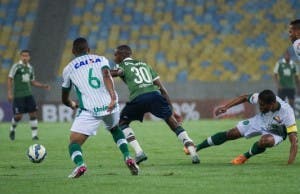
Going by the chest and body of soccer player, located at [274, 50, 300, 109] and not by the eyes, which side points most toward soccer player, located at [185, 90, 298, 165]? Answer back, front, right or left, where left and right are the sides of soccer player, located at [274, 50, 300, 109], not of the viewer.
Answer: front

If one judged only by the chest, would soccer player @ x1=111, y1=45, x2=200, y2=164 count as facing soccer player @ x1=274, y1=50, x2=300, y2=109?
no

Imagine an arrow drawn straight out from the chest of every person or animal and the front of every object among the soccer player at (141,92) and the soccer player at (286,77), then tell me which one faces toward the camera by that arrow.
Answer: the soccer player at (286,77)

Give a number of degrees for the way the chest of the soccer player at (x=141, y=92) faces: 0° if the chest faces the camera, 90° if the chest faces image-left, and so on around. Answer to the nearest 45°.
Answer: approximately 135°

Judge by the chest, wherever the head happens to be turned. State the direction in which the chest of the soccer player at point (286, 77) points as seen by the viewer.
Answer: toward the camera

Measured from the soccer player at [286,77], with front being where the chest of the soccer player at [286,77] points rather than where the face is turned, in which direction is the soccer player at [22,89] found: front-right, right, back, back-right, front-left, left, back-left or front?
front-right

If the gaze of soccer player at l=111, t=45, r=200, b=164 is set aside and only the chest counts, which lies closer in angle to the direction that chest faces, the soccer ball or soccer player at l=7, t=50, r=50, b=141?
the soccer player

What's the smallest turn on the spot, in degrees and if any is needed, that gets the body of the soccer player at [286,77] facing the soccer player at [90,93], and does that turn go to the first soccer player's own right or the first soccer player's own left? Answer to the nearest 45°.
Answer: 0° — they already face them

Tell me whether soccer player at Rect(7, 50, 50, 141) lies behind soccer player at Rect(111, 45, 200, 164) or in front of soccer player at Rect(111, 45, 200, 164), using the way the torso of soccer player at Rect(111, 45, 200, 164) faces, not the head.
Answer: in front

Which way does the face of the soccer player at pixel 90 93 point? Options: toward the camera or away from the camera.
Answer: away from the camera

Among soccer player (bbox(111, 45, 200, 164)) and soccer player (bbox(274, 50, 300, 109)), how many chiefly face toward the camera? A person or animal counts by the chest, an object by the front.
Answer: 1
